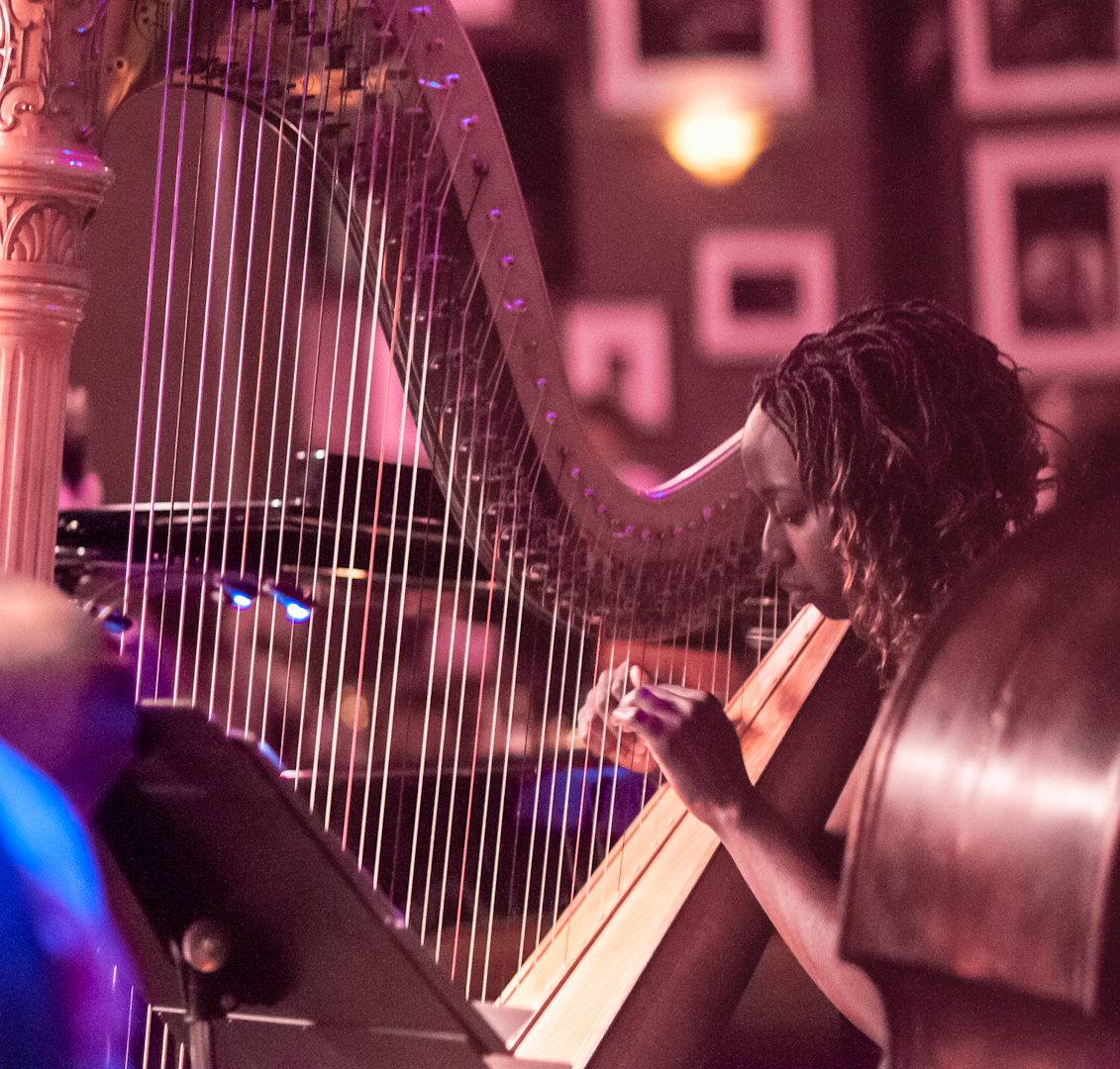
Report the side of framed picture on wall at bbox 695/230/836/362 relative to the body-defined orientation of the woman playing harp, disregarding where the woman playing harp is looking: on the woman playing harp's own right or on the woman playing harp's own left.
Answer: on the woman playing harp's own right

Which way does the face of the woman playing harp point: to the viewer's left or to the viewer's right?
to the viewer's left

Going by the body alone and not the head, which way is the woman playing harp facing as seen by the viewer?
to the viewer's left

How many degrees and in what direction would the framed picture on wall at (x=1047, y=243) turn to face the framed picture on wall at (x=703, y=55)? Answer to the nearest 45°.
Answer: approximately 90° to its right

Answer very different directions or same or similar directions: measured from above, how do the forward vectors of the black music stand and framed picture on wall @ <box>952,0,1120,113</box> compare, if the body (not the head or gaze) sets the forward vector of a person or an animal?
very different directions

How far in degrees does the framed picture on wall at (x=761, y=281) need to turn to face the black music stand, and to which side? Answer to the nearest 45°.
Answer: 0° — it already faces it

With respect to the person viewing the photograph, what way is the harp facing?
facing to the left of the viewer

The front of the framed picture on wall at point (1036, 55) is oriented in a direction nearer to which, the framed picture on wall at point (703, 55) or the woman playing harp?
the woman playing harp

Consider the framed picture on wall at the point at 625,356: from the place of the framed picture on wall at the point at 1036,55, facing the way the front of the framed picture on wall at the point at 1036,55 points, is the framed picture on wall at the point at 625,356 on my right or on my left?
on my right

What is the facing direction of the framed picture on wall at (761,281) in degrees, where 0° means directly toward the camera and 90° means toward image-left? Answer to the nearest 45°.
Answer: approximately 0°

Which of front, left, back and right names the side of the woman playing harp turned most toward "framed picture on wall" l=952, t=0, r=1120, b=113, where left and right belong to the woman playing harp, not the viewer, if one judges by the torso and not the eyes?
right

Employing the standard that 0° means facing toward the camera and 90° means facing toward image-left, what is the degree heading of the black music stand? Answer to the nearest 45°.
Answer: approximately 225°

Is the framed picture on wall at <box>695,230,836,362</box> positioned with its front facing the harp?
yes
